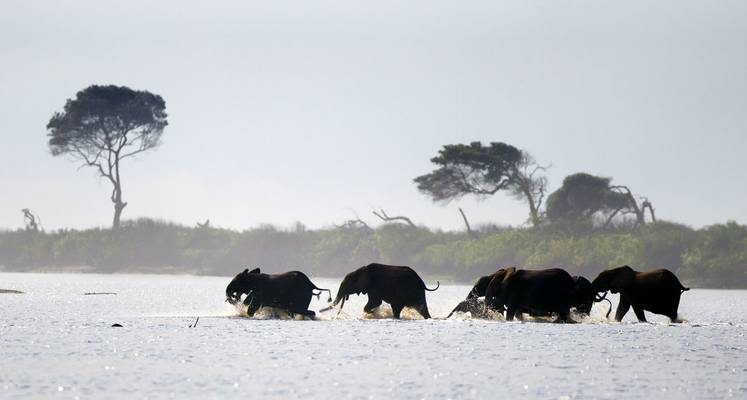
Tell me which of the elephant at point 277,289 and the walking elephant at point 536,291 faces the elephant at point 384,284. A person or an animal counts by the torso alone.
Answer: the walking elephant

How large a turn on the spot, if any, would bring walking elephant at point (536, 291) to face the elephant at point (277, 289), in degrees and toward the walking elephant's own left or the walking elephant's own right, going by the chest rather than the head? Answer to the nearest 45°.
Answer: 0° — it already faces it

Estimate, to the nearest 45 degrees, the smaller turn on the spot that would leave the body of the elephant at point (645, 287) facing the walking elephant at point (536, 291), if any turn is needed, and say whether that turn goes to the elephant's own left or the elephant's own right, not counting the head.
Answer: approximately 45° to the elephant's own left

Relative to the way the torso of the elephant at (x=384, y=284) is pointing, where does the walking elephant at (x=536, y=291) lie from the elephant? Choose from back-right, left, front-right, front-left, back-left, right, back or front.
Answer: back

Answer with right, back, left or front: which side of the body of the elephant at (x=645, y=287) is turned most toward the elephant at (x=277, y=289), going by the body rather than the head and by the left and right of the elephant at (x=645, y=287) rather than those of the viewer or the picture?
front

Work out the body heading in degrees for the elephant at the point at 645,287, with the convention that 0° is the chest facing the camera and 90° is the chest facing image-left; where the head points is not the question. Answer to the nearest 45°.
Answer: approximately 90°

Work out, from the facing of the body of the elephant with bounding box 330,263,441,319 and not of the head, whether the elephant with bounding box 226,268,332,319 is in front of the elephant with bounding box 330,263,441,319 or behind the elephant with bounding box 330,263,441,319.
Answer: in front

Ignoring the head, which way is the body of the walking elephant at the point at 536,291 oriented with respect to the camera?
to the viewer's left

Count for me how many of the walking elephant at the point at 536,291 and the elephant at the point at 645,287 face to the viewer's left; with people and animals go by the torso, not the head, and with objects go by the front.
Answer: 2

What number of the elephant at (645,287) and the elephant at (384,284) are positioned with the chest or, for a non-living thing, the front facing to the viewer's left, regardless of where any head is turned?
2

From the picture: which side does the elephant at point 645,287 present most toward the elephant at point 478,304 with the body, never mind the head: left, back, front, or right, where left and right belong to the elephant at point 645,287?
front

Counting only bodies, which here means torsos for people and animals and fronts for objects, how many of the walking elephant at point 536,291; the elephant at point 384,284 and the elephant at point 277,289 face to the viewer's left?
3

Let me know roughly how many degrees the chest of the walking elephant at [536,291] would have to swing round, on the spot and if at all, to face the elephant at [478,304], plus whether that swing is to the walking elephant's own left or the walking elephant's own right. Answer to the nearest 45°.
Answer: approximately 45° to the walking elephant's own right

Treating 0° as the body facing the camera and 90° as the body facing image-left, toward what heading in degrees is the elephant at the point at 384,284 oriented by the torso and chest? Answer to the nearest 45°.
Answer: approximately 90°

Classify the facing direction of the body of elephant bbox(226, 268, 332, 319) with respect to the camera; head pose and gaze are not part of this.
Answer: to the viewer's left

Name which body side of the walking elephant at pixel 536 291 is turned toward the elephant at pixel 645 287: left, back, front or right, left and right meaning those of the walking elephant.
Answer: back
